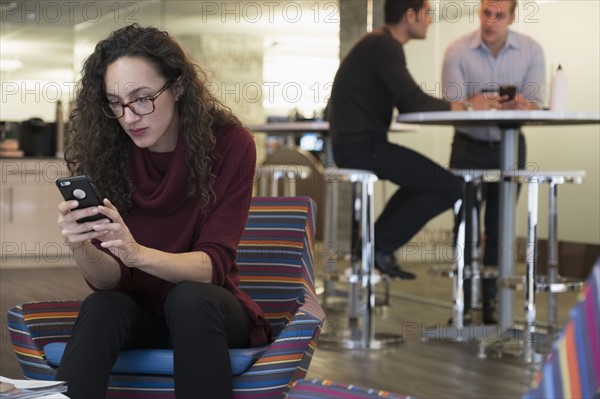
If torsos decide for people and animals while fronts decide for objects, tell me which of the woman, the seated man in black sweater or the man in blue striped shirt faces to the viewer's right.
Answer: the seated man in black sweater

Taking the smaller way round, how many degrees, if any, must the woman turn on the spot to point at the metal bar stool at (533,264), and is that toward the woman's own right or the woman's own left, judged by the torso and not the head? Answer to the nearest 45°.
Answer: approximately 180°

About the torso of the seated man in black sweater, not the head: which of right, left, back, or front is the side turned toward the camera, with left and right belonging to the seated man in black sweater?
right

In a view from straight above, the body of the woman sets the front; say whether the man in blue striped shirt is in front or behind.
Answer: behind

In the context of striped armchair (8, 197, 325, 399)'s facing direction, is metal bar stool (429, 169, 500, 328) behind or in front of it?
behind

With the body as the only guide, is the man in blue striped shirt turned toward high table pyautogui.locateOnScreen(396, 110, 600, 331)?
yes

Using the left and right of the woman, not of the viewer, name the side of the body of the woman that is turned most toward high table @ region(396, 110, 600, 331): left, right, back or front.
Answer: back

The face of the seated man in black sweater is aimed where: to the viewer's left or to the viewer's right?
to the viewer's right

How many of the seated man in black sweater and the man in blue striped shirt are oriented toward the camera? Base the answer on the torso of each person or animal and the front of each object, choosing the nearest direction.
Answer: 1
